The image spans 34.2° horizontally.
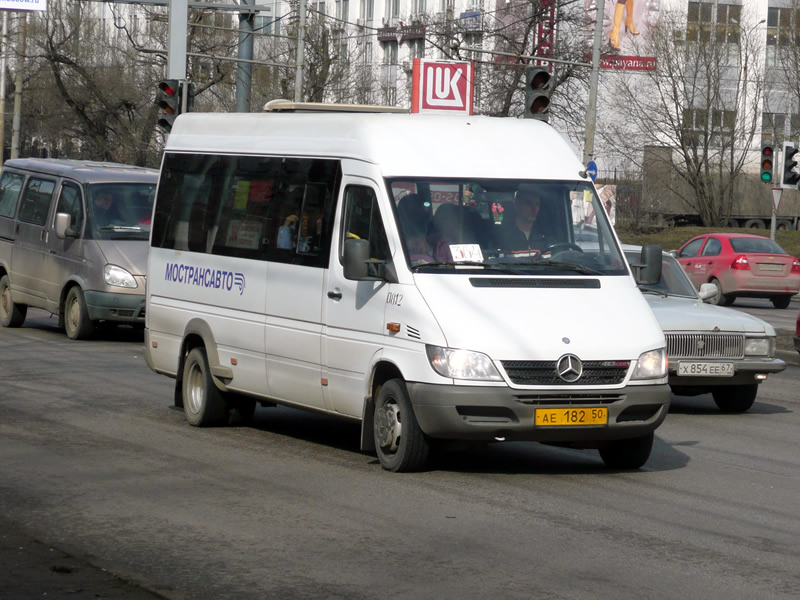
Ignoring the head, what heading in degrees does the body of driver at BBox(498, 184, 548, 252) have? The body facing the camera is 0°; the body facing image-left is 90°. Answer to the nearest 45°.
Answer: approximately 315°

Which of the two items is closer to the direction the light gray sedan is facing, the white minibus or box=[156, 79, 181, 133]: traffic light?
the white minibus

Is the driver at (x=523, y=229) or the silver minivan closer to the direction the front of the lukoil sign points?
the driver

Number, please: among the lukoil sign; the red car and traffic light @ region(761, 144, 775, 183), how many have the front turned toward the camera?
2

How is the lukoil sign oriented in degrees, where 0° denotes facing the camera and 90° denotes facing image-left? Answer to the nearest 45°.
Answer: approximately 0°

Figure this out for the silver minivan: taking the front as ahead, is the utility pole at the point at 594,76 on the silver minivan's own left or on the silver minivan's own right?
on the silver minivan's own left

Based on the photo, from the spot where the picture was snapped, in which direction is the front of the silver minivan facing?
facing the viewer and to the right of the viewer
